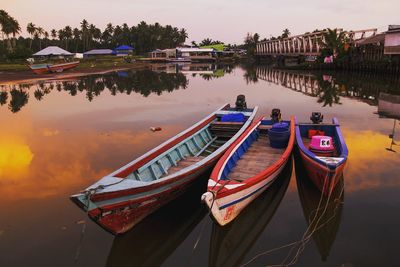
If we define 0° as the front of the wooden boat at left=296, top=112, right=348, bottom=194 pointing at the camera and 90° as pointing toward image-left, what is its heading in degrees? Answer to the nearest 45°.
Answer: approximately 0°

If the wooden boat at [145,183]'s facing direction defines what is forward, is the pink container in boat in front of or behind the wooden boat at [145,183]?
behind

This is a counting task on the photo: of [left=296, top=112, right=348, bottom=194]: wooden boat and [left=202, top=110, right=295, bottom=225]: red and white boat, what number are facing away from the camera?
0

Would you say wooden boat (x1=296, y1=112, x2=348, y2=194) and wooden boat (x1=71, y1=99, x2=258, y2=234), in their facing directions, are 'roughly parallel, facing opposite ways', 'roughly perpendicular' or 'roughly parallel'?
roughly parallel

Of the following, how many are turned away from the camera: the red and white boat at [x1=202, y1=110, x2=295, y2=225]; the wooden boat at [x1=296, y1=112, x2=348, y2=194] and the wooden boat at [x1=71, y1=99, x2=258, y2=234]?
0

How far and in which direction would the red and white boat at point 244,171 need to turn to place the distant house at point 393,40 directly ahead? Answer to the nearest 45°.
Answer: approximately 180°

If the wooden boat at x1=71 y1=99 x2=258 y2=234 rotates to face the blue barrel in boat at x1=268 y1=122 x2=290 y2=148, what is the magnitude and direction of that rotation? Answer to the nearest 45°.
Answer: approximately 180°

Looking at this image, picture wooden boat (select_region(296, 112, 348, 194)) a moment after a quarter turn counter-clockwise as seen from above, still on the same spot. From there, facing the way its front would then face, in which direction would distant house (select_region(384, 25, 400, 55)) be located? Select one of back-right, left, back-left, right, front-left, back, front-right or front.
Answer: left

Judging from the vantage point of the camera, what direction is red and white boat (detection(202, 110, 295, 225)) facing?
facing the viewer and to the left of the viewer

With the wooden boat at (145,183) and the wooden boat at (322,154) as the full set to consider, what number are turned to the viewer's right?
0

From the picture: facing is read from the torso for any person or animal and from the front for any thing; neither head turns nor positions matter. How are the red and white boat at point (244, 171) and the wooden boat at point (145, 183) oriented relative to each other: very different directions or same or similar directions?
same or similar directions
